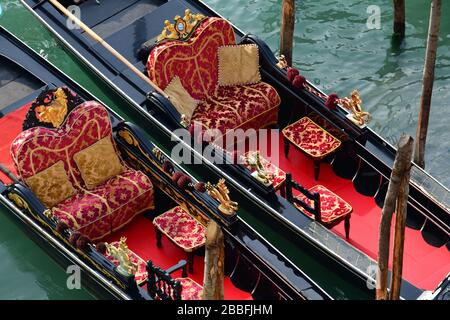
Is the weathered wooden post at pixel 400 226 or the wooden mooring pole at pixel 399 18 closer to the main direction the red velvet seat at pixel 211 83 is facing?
the weathered wooden post

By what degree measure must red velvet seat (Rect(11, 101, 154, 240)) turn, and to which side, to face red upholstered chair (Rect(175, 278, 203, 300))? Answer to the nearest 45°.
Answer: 0° — it already faces it

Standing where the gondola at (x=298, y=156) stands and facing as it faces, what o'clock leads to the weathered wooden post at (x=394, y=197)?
The weathered wooden post is roughly at 1 o'clock from the gondola.

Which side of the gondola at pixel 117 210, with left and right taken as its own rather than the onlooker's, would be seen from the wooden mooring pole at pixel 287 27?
left

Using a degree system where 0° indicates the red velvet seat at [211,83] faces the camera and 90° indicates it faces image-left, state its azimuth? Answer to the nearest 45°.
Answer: approximately 315°

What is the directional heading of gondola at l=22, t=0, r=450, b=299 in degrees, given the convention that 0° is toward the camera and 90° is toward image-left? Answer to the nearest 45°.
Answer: approximately 315°

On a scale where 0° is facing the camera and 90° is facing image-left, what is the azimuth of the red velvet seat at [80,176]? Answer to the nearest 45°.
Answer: approximately 315°

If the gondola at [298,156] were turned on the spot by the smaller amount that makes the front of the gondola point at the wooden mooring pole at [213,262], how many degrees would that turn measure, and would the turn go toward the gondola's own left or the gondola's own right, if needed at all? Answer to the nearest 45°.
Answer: approximately 45° to the gondola's own right

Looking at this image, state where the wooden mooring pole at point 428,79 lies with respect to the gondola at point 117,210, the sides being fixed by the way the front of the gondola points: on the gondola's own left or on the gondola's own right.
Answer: on the gondola's own left

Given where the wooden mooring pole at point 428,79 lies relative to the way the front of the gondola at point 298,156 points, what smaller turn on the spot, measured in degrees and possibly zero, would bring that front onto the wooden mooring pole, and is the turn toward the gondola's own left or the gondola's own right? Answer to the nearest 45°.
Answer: approximately 45° to the gondola's own left

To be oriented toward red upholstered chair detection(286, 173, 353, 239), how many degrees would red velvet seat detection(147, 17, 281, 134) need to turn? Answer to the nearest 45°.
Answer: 0° — it already faces it
